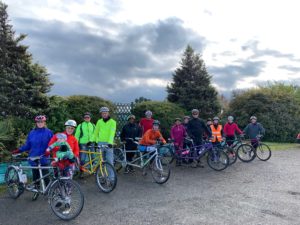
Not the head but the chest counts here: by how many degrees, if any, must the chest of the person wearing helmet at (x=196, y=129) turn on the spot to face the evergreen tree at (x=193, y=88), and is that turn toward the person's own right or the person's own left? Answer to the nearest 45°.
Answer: approximately 180°

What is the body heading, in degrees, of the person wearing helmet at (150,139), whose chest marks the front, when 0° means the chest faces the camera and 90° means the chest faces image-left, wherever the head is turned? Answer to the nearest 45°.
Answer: approximately 315°

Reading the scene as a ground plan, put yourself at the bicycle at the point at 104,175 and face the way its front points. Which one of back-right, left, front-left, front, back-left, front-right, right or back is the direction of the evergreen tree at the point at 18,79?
back

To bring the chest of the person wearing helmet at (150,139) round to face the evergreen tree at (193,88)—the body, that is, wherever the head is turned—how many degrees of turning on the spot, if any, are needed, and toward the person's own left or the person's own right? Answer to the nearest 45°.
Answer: approximately 135° to the person's own left

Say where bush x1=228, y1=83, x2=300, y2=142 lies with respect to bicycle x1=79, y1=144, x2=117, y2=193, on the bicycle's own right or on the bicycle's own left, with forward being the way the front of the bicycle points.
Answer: on the bicycle's own left

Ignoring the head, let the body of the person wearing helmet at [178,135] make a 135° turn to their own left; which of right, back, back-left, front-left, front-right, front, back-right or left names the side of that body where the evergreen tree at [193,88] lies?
front-left

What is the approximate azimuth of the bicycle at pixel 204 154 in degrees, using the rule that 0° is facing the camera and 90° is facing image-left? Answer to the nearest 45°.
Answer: approximately 315°

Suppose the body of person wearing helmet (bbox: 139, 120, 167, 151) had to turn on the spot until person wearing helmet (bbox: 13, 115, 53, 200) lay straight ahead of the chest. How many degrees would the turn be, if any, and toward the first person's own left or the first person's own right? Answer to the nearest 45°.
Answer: approximately 90° to the first person's own right

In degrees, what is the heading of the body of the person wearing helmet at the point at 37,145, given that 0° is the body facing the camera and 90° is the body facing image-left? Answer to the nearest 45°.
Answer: approximately 0°

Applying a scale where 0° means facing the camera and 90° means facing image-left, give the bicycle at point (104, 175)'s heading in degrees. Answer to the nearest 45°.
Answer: approximately 315°

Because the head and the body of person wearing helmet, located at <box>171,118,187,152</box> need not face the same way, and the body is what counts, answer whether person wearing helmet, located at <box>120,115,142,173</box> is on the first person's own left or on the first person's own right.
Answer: on the first person's own right

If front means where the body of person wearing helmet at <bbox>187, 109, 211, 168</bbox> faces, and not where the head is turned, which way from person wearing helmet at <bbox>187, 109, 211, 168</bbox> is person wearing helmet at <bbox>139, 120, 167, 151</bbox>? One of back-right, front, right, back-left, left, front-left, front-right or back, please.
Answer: front-right

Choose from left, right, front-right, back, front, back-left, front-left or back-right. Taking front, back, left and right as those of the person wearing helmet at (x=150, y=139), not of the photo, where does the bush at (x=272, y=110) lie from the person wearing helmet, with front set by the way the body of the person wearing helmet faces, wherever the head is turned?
left
